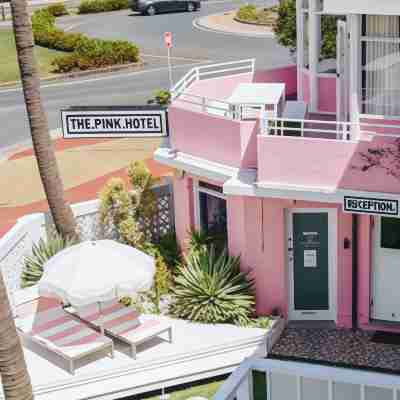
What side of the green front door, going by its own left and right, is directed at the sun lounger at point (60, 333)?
right

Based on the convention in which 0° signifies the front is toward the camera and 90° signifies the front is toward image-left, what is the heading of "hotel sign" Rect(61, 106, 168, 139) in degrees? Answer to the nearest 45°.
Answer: approximately 0°

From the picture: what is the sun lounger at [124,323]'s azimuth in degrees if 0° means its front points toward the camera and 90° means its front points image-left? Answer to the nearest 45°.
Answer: approximately 315°

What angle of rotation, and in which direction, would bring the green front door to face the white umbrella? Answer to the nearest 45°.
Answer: approximately 45° to its right

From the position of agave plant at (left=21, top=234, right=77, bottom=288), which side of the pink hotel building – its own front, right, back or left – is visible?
right

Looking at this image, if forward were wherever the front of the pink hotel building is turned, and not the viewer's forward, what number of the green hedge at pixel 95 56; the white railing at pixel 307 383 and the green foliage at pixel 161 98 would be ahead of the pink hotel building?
1

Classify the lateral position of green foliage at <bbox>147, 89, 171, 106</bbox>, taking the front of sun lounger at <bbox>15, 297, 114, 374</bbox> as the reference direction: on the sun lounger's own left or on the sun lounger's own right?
on the sun lounger's own left

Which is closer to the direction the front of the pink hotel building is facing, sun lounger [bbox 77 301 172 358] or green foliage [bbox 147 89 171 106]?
the sun lounger

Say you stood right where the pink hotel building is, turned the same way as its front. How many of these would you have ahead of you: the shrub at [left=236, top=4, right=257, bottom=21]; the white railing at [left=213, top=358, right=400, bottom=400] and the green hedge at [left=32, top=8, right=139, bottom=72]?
1

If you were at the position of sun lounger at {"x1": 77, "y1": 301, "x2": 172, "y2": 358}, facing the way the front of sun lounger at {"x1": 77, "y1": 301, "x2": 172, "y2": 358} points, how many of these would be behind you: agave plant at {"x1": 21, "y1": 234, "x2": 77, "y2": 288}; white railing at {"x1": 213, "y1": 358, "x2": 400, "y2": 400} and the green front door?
1

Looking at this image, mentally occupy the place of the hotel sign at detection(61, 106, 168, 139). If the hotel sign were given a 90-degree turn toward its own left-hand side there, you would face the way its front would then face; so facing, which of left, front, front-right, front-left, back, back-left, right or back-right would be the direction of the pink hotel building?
front

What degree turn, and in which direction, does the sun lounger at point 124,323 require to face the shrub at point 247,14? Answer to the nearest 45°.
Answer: approximately 135° to its left

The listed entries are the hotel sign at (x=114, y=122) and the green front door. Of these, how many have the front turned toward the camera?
2
